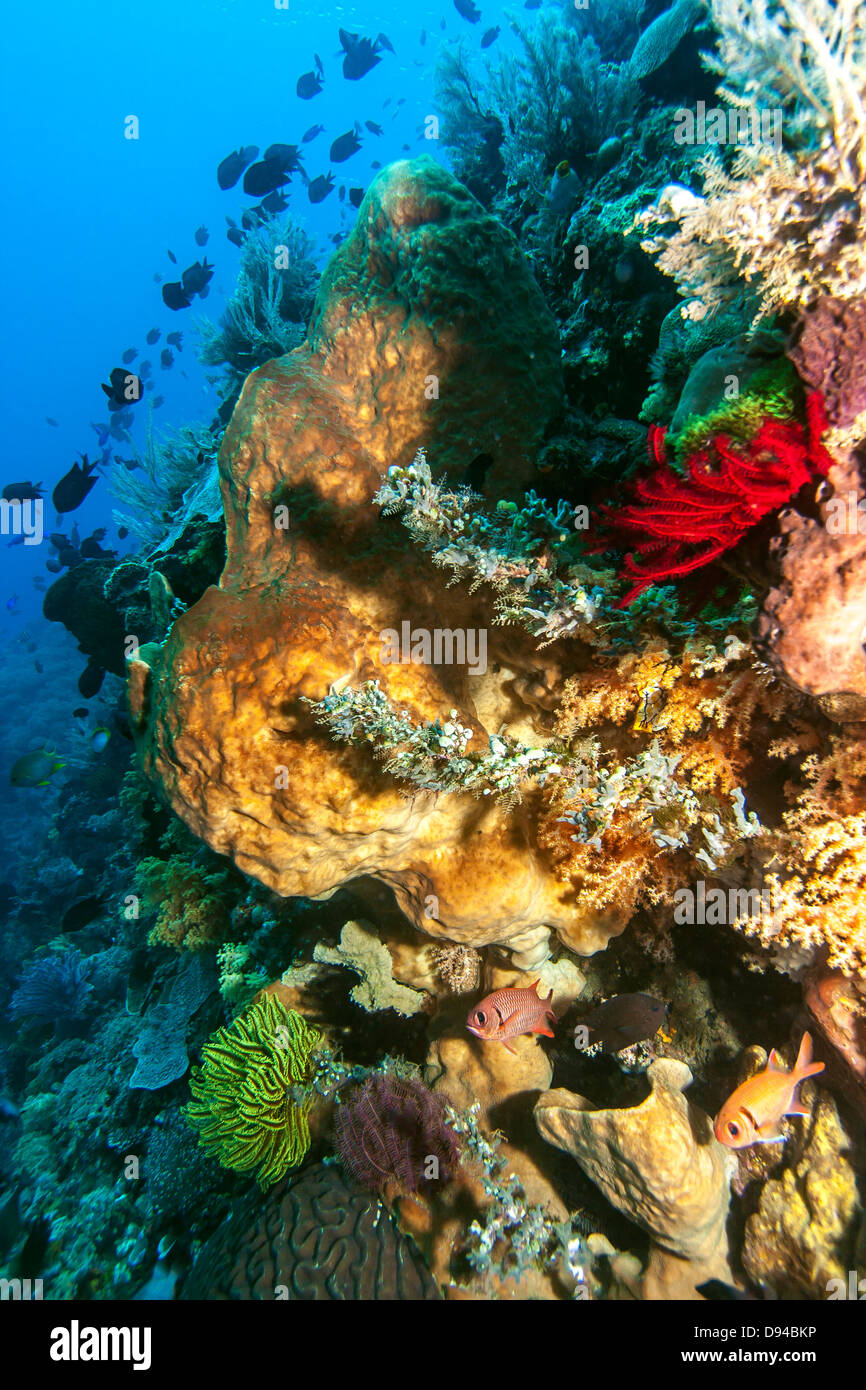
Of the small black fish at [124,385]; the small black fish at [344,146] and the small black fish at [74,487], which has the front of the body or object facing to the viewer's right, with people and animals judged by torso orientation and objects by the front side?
the small black fish at [124,385]

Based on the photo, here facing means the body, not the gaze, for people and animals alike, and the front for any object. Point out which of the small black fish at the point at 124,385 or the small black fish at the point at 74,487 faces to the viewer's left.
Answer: the small black fish at the point at 74,487

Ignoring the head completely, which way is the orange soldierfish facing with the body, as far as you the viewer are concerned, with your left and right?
facing to the left of the viewer

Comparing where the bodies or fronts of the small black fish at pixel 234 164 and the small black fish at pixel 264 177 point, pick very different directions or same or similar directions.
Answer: same or similar directions

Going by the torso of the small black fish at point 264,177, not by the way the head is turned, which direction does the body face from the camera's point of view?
to the viewer's left

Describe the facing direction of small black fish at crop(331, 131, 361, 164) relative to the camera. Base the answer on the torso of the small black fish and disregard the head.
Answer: to the viewer's left

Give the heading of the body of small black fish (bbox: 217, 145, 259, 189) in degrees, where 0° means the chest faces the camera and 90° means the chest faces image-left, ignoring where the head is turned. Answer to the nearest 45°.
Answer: approximately 90°

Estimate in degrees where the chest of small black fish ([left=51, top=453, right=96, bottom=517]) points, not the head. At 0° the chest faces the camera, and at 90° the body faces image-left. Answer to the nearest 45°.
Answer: approximately 90°

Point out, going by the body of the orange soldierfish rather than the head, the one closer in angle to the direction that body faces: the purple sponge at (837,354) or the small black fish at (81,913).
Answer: the small black fish
